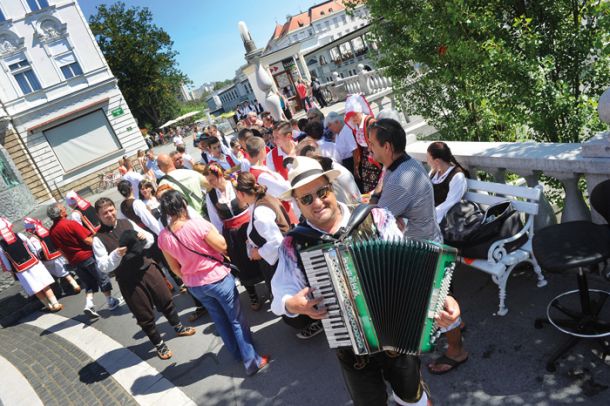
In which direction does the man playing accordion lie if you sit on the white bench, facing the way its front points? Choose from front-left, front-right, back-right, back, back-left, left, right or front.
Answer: front

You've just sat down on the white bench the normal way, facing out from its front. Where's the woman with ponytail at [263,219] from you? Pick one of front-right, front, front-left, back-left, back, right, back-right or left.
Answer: front-right

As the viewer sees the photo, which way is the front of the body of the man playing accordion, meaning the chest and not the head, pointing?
toward the camera

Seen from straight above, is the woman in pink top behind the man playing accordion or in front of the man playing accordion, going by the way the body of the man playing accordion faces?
behind

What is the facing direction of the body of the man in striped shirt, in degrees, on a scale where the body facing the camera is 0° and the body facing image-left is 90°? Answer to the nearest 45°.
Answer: approximately 90°

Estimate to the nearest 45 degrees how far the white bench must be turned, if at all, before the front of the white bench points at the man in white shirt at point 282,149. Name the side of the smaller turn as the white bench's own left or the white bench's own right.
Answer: approximately 90° to the white bench's own right

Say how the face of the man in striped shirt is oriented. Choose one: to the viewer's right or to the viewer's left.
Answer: to the viewer's left

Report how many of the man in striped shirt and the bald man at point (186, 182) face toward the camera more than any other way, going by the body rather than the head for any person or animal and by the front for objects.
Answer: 0
